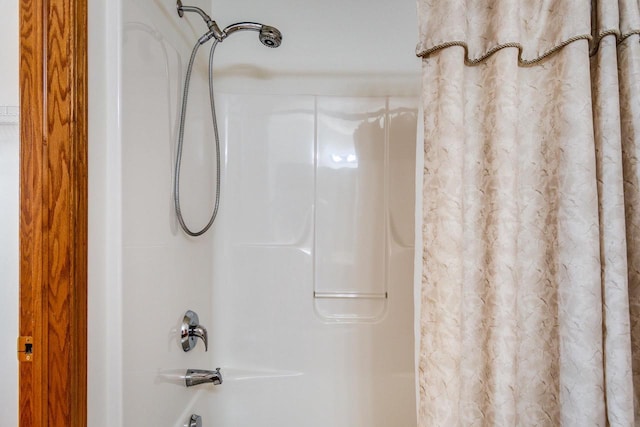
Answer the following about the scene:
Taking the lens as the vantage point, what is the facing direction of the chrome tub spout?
facing to the right of the viewer

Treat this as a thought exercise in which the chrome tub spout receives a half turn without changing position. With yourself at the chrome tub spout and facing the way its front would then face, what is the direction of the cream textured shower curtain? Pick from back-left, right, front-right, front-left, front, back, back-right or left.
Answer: back-left

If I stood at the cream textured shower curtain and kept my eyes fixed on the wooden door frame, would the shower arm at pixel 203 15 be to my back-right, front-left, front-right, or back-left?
front-right

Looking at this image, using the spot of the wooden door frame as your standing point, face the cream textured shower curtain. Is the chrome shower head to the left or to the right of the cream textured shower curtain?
left
